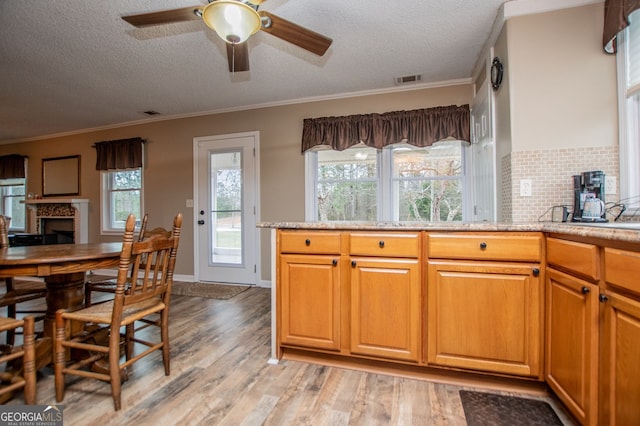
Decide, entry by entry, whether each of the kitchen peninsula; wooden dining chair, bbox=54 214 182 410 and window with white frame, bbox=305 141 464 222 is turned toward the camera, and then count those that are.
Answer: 2

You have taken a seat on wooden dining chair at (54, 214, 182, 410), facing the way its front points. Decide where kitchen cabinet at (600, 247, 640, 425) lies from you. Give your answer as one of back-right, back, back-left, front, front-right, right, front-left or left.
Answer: back

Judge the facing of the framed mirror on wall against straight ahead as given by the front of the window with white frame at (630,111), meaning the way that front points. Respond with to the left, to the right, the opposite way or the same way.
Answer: to the left

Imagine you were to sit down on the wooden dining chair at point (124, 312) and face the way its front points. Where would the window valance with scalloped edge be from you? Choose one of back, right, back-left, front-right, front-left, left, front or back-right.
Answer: back-right

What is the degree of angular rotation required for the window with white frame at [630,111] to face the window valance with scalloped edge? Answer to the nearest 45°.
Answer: approximately 45° to its right

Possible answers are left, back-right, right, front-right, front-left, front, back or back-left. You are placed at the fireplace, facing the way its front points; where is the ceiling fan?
front-left

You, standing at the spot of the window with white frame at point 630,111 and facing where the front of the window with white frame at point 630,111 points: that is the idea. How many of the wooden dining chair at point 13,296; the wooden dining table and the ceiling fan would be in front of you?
3

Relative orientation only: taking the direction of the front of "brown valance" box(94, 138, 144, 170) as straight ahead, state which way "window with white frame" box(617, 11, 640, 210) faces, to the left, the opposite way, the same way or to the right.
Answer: to the right

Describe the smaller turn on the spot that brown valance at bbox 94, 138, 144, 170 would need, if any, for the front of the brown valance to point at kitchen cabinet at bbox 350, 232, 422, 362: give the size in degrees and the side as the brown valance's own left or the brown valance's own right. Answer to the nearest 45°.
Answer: approximately 45° to the brown valance's own left

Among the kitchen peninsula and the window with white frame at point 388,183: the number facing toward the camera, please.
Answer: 2

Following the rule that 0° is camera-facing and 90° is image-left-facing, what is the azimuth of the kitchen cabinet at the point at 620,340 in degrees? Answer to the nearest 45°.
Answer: approximately 45°

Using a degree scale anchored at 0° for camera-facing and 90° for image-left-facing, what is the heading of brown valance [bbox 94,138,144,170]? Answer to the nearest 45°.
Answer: approximately 45°

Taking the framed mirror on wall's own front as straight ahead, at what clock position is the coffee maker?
The coffee maker is roughly at 10 o'clock from the framed mirror on wall.
